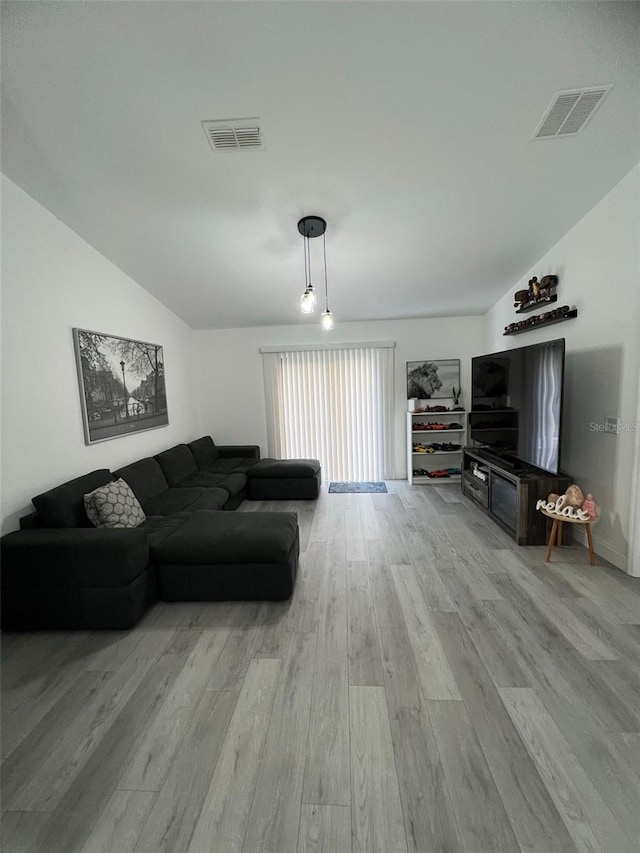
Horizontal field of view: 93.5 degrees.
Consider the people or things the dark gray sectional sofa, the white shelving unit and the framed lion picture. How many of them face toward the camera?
2

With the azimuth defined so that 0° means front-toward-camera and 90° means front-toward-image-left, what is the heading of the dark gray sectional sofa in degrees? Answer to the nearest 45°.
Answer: approximately 270°

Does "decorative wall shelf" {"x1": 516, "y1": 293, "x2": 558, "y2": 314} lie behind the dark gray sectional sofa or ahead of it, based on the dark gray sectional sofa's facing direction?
ahead

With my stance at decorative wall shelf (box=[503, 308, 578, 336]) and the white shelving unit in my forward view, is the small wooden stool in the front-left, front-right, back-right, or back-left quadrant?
back-left

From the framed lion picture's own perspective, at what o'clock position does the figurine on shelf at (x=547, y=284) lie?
The figurine on shelf is roughly at 11 o'clock from the framed lion picture.

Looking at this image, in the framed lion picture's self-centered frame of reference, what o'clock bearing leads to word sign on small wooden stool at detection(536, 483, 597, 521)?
The word sign on small wooden stool is roughly at 11 o'clock from the framed lion picture.

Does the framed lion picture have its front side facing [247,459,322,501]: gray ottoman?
no

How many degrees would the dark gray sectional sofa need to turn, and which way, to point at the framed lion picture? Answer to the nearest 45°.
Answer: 0° — it already faces it

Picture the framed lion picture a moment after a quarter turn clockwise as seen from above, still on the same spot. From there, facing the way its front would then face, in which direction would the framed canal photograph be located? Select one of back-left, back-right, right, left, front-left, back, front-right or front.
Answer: front-left

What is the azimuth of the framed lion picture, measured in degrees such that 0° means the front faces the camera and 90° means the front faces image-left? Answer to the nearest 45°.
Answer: approximately 0°

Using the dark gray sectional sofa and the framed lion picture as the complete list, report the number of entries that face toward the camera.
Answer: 1

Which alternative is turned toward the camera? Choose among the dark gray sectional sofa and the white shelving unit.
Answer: the white shelving unit

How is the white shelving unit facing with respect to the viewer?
toward the camera

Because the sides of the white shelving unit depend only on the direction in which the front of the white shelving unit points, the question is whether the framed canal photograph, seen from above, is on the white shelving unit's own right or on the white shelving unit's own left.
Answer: on the white shelving unit's own right

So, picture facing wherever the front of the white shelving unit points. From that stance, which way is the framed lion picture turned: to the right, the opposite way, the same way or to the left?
the same way
